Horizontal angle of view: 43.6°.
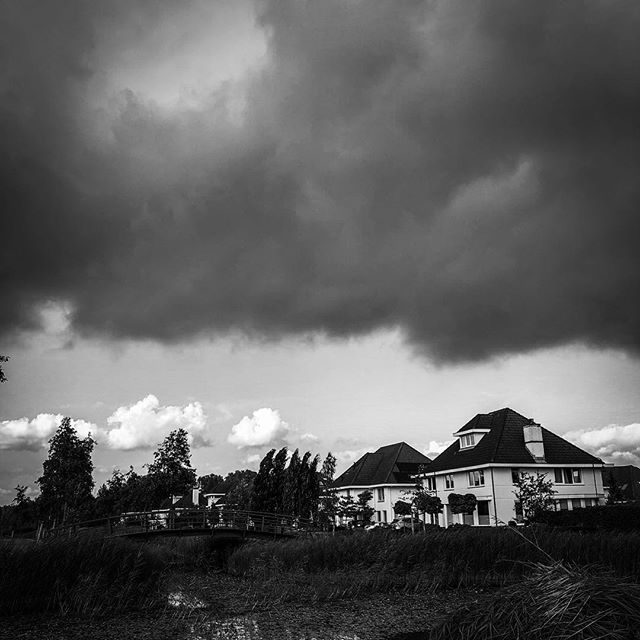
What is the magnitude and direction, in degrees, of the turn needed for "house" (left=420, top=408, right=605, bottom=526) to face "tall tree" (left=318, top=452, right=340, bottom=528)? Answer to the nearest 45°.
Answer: approximately 45° to its right

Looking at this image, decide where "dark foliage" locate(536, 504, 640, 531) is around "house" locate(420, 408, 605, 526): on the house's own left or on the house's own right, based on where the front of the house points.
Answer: on the house's own left

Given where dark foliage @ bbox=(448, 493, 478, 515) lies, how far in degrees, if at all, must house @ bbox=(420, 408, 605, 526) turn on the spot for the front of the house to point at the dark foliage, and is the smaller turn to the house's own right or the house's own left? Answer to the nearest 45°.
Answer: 0° — it already faces it

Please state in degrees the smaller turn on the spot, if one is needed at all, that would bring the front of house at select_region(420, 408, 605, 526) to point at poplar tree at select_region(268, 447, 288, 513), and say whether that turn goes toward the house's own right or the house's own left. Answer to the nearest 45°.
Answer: approximately 45° to the house's own right

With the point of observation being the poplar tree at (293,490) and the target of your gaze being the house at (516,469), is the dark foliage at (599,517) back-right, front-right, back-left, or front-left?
front-right

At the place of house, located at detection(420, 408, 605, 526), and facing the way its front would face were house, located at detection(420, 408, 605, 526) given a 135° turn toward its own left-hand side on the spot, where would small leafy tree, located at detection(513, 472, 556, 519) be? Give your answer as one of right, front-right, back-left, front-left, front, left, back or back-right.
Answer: right

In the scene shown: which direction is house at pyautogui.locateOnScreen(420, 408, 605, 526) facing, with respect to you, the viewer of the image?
facing the viewer and to the left of the viewer
